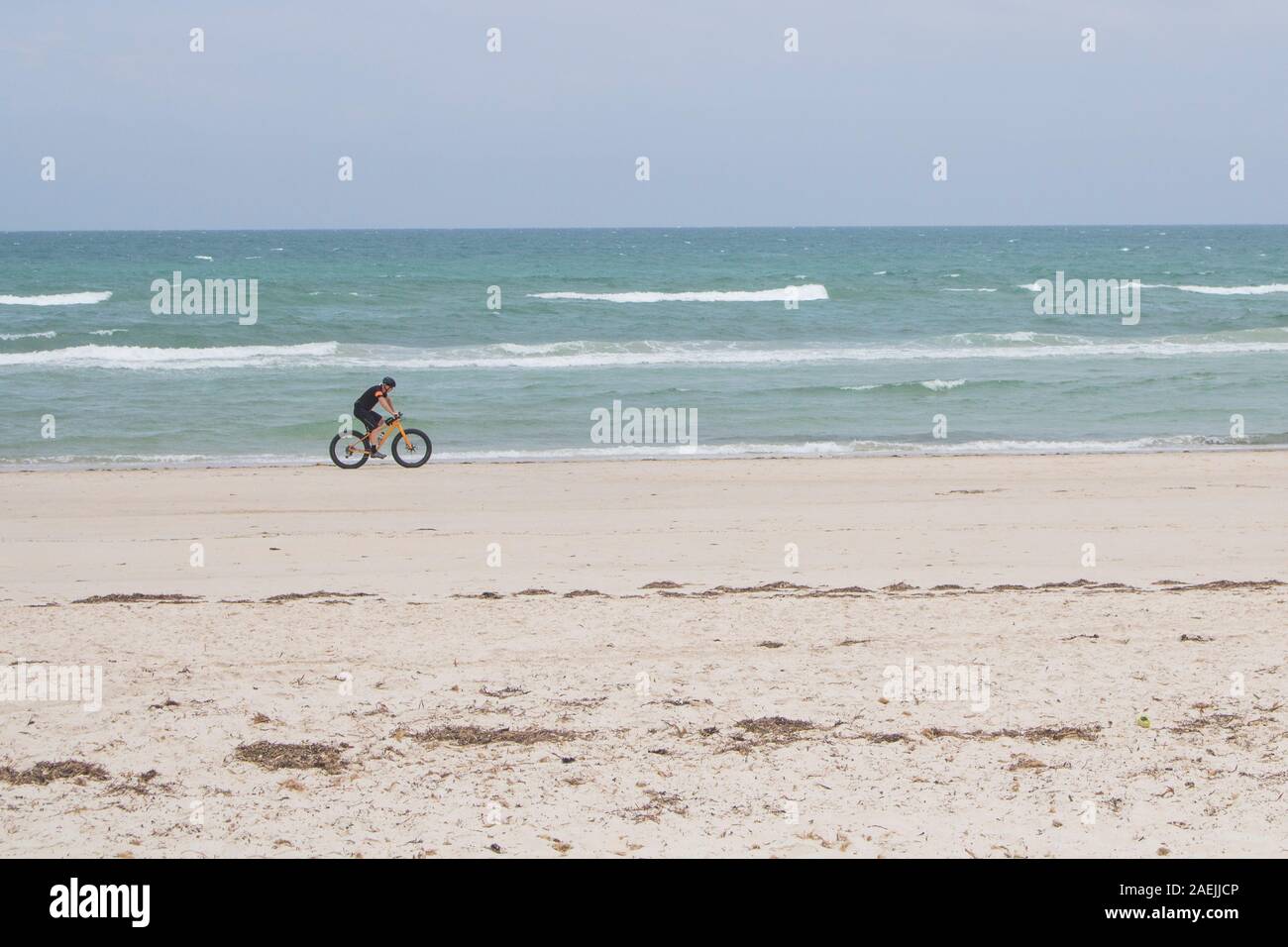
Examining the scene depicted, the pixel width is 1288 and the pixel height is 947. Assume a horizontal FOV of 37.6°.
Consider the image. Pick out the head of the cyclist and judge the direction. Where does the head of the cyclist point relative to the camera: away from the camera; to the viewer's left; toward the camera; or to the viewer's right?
to the viewer's right

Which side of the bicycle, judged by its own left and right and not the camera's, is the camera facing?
right

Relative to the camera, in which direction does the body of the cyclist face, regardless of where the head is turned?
to the viewer's right
